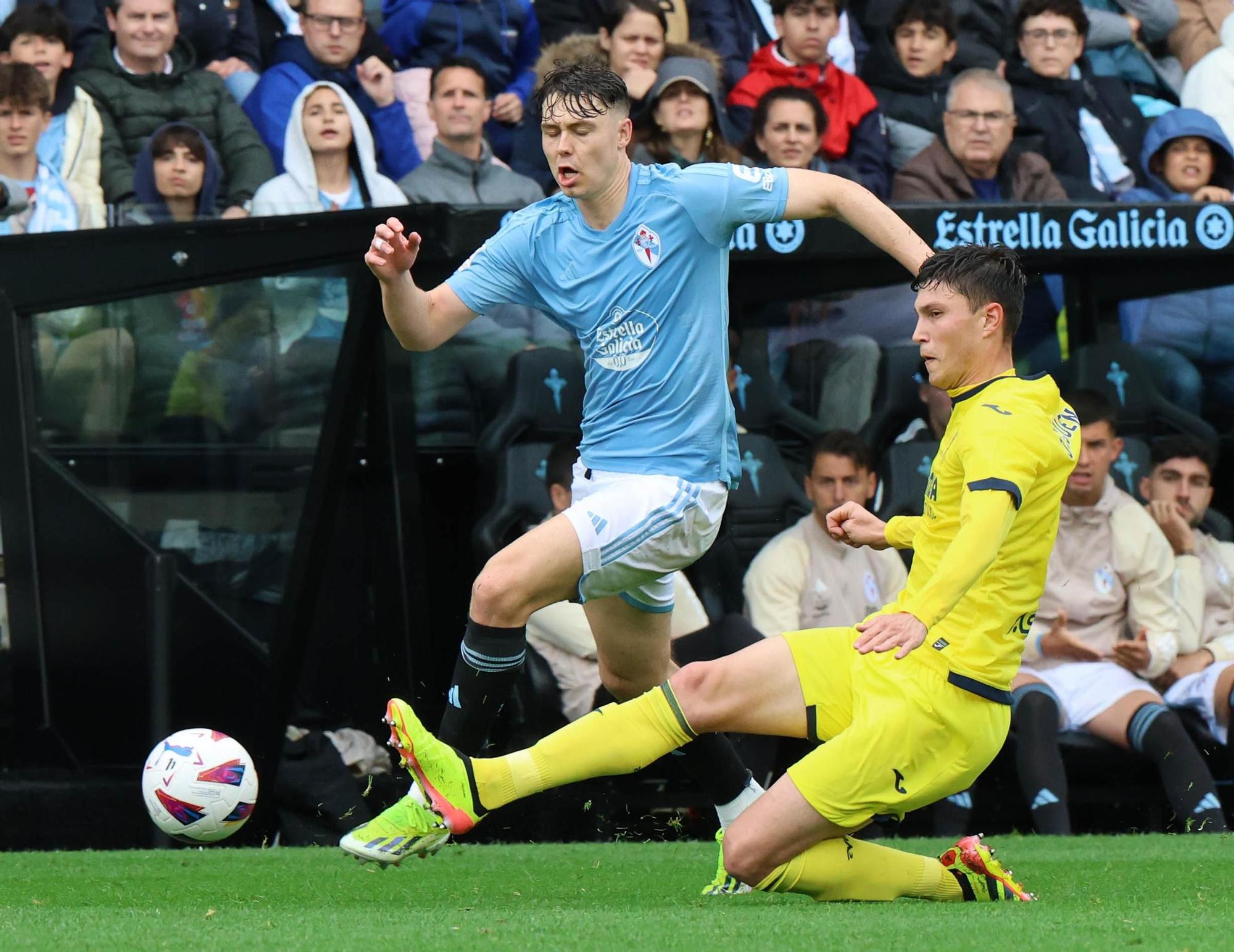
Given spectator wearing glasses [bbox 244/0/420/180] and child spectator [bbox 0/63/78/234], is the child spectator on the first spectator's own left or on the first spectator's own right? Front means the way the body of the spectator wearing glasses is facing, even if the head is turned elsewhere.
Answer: on the first spectator's own right

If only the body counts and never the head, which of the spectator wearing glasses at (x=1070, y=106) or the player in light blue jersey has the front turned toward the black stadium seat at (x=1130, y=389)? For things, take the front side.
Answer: the spectator wearing glasses

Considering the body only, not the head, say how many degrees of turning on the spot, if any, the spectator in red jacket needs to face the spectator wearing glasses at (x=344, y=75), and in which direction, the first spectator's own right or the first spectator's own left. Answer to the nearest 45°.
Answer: approximately 90° to the first spectator's own right

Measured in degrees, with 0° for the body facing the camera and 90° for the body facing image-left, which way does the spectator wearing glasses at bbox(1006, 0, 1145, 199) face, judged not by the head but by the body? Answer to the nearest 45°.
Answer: approximately 0°

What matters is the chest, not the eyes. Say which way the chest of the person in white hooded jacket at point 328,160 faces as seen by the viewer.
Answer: toward the camera

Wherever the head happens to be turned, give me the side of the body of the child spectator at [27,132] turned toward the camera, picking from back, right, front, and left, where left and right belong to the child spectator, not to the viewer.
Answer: front

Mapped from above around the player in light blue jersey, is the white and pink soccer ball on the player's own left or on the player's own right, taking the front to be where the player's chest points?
on the player's own right

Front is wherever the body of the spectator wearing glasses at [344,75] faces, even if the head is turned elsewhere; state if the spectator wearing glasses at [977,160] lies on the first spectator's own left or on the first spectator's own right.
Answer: on the first spectator's own left

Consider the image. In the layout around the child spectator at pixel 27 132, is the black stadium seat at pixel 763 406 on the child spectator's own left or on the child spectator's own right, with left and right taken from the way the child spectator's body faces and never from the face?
on the child spectator's own left

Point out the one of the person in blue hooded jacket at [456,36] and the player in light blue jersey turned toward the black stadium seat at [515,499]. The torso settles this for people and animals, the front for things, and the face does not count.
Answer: the person in blue hooded jacket

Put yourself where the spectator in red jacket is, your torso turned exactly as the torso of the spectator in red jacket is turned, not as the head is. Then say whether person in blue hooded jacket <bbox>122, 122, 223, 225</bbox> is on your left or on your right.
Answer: on your right

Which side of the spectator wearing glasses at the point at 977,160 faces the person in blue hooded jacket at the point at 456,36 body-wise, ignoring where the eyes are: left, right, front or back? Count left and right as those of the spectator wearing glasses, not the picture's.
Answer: right

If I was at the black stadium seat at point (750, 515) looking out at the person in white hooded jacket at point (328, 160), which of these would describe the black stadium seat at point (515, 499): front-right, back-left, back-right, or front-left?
front-left

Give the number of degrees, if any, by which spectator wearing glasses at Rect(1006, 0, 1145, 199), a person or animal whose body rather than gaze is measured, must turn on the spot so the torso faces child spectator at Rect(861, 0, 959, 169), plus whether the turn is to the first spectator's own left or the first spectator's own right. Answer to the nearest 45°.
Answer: approximately 45° to the first spectator's own right

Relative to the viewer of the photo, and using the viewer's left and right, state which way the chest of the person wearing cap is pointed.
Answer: facing the viewer

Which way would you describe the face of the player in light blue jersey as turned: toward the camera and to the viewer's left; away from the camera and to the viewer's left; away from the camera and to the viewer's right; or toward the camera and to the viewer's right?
toward the camera and to the viewer's left
